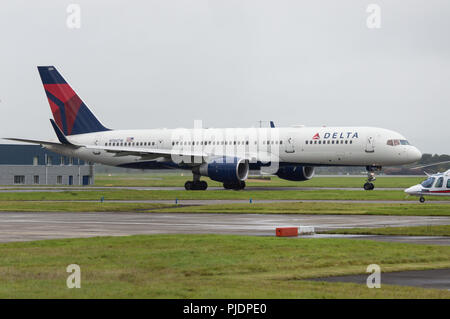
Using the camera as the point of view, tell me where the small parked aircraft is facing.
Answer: facing to the left of the viewer
